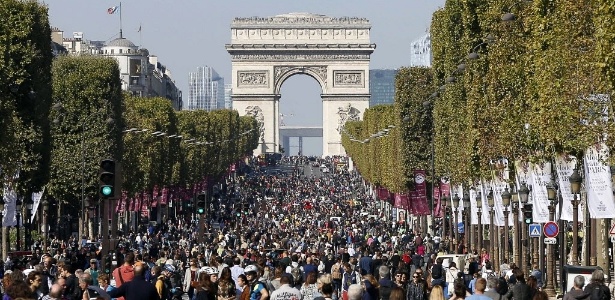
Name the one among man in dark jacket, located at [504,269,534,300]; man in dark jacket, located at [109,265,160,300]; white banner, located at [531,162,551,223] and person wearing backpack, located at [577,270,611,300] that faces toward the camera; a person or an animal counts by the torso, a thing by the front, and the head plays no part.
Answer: the white banner

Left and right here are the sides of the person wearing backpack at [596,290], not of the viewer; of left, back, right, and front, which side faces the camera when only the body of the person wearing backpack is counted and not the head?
back

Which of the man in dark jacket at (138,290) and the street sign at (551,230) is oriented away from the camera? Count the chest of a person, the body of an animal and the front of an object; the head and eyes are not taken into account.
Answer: the man in dark jacket

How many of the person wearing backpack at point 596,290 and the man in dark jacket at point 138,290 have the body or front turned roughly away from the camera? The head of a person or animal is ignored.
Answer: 2

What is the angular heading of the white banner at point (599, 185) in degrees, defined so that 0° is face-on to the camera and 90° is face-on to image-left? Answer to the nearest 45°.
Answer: approximately 0°
